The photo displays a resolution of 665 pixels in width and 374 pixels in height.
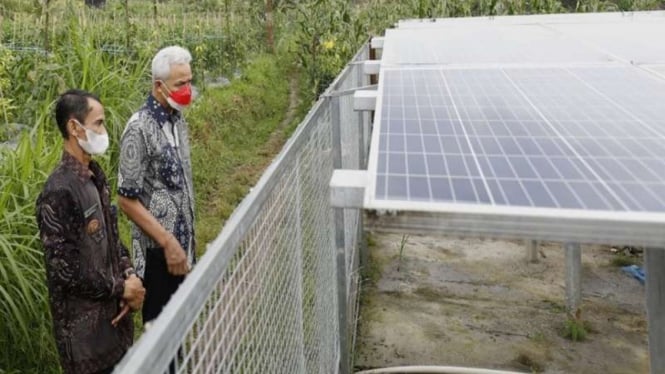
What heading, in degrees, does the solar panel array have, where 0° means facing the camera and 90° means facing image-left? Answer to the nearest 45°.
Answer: approximately 0°

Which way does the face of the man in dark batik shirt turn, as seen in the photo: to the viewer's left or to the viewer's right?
to the viewer's right

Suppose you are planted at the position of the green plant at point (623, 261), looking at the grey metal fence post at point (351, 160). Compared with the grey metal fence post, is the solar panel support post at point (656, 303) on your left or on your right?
left

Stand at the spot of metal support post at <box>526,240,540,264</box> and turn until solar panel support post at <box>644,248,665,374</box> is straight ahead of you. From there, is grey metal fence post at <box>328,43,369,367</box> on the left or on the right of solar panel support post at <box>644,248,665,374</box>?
right

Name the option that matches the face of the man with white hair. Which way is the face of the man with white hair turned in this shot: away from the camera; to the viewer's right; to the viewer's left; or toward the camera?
to the viewer's right
